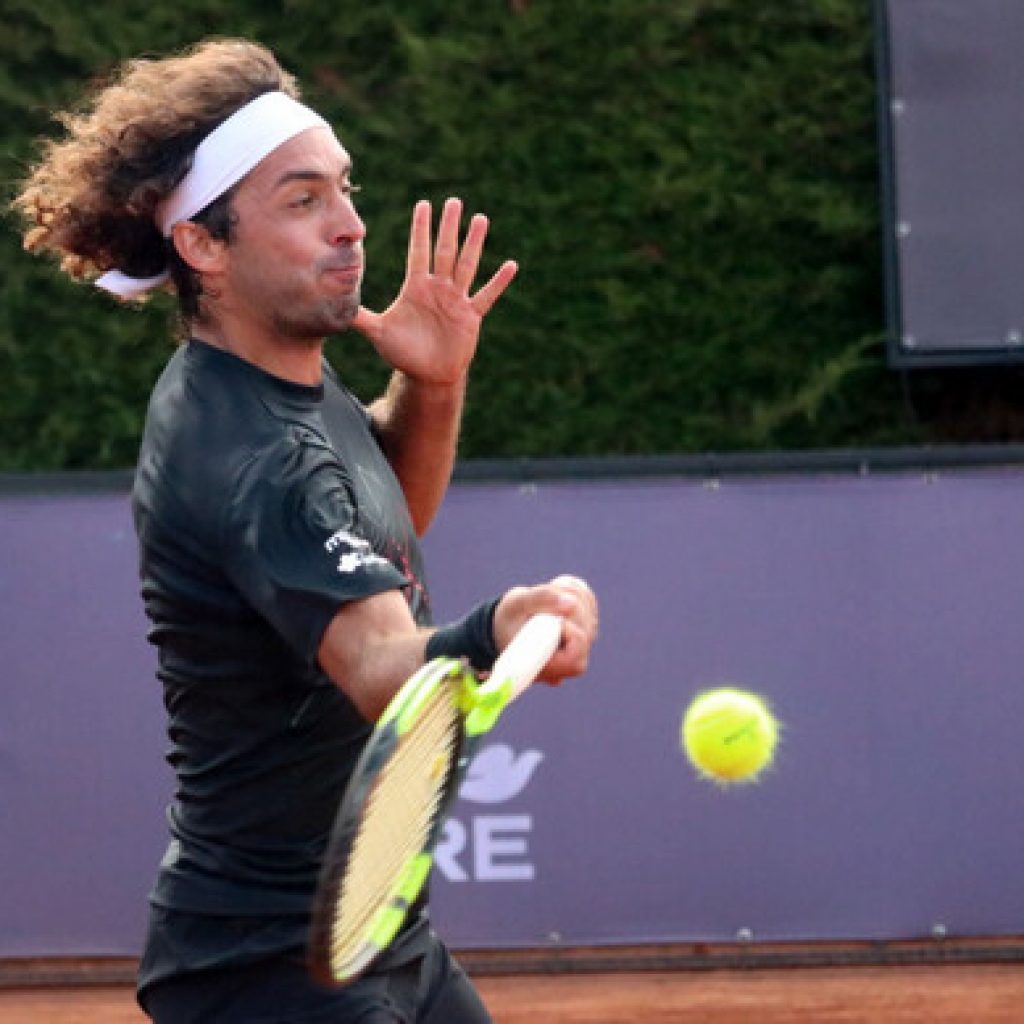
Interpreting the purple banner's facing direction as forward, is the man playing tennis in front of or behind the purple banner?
in front

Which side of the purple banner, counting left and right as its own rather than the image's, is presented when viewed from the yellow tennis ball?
front

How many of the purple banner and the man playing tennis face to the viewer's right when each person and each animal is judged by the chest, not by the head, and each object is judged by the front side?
1

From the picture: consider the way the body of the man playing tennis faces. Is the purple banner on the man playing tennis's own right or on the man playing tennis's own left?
on the man playing tennis's own left

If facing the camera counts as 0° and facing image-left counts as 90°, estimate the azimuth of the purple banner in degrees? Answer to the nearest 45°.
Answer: approximately 0°

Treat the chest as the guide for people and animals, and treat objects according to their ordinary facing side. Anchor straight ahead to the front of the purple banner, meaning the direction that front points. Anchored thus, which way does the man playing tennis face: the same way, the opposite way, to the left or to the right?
to the left

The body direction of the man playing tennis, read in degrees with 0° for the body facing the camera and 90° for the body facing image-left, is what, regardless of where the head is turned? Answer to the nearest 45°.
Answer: approximately 270°
